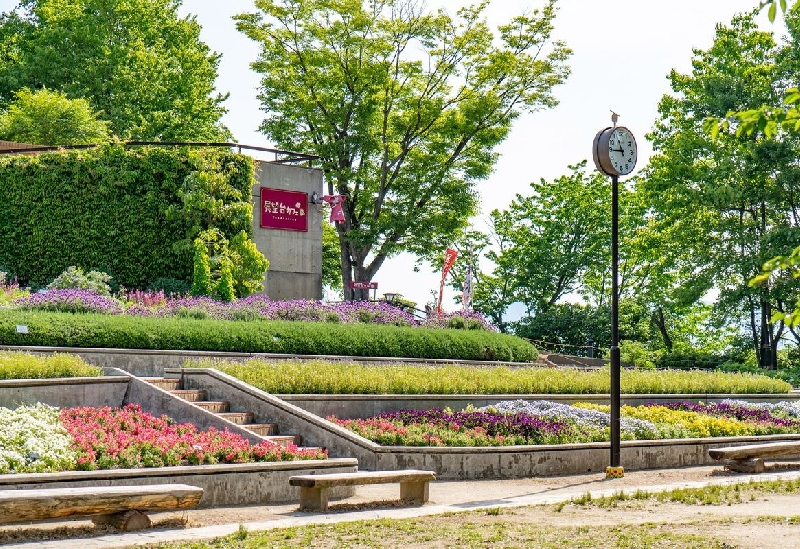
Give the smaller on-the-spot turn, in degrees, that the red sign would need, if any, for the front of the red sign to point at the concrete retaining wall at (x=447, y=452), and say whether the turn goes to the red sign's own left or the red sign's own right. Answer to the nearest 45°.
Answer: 0° — it already faces it

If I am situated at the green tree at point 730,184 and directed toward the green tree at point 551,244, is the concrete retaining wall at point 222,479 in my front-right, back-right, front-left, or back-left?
back-left

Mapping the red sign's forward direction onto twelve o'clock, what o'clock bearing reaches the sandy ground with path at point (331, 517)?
The sandy ground with path is roughly at 12 o'clock from the red sign.

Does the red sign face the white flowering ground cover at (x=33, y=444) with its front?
yes

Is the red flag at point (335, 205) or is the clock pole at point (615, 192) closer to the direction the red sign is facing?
the clock pole

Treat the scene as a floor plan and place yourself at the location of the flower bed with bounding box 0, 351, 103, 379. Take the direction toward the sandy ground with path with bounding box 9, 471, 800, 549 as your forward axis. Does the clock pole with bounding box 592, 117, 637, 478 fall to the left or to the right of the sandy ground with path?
left

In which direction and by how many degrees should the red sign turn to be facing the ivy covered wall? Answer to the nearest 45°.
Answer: approximately 90° to its right

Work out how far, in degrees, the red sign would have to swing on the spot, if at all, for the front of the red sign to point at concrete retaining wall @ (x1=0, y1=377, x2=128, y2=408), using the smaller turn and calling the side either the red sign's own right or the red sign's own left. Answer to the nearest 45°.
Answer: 0° — it already faces it

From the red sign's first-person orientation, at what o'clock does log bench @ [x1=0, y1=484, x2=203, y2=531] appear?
The log bench is roughly at 12 o'clock from the red sign.

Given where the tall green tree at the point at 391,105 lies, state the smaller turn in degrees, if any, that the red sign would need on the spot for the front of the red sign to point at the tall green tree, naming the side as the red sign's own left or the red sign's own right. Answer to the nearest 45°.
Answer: approximately 135° to the red sign's own left

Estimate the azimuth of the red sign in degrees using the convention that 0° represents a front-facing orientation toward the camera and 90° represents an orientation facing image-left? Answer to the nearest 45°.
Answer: approximately 0°

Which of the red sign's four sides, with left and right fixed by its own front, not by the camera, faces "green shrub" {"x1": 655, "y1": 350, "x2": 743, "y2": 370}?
left
